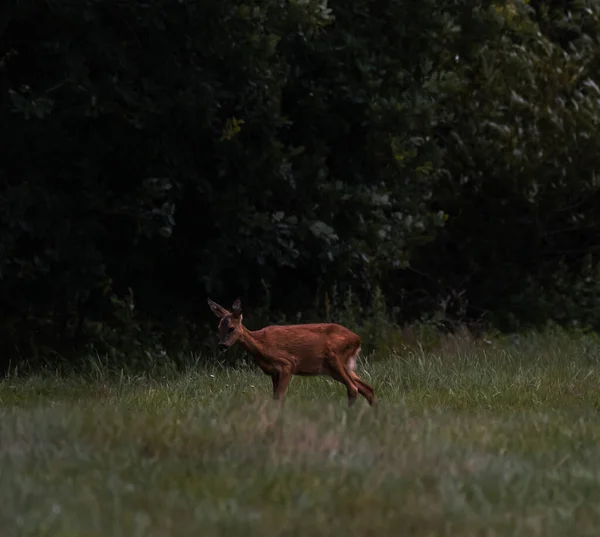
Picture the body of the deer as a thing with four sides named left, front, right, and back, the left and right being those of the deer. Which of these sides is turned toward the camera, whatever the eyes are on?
left
